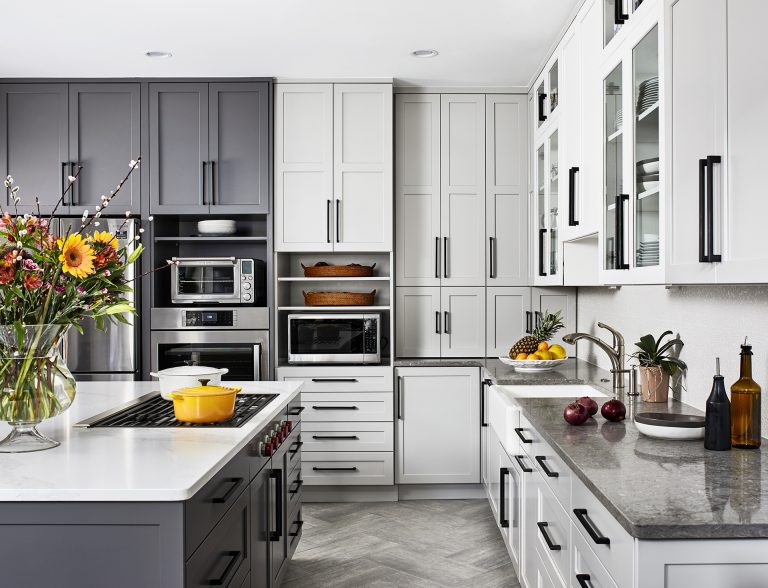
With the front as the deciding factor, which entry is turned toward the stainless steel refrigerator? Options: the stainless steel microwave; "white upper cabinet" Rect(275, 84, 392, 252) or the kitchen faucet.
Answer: the kitchen faucet

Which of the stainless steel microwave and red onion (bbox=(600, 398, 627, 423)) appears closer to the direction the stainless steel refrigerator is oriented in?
the red onion

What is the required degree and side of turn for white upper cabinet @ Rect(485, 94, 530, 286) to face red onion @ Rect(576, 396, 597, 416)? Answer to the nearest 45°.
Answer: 0° — it already faces it

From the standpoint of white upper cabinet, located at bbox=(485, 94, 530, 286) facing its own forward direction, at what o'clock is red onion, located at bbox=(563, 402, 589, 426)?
The red onion is roughly at 12 o'clock from the white upper cabinet.

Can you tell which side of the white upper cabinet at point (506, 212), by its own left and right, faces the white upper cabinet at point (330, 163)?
right

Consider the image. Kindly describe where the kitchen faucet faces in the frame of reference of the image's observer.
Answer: facing to the left of the viewer

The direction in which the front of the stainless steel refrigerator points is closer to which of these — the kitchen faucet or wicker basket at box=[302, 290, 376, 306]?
the kitchen faucet

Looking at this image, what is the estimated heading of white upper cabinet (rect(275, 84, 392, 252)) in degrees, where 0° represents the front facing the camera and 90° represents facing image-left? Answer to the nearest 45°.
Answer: approximately 0°

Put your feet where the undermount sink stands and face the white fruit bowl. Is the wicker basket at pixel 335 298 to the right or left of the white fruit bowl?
left

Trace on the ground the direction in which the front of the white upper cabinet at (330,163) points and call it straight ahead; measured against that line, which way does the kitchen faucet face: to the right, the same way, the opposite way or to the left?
to the right
